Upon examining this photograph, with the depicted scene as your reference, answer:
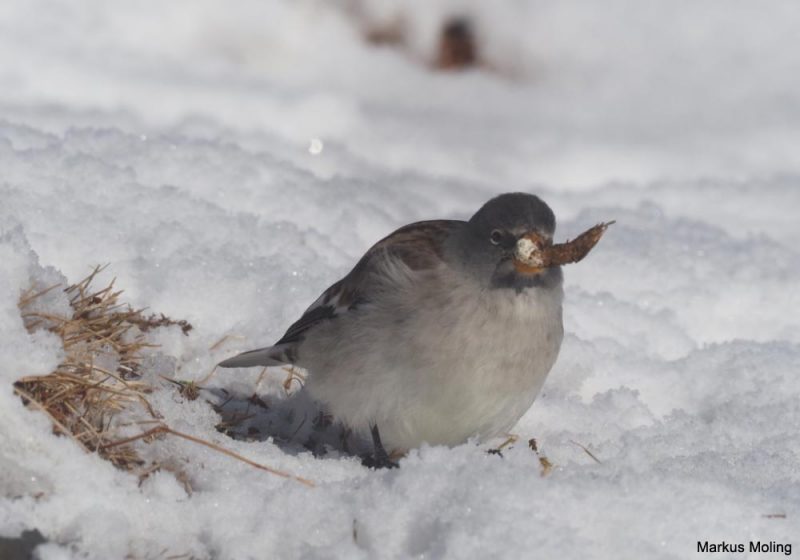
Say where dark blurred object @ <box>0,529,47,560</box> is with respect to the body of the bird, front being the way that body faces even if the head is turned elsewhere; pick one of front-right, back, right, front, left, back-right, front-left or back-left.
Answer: right

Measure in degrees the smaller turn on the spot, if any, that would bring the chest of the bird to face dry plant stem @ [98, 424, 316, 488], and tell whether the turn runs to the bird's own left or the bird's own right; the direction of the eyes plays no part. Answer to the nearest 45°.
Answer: approximately 90° to the bird's own right

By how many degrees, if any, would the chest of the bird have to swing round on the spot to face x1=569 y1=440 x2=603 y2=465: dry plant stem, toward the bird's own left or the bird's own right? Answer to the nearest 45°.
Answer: approximately 45° to the bird's own left

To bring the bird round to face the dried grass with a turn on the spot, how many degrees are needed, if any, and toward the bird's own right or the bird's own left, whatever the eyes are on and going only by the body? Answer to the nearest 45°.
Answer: approximately 90° to the bird's own right

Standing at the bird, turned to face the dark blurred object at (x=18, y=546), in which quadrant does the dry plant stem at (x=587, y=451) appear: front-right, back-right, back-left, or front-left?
back-left

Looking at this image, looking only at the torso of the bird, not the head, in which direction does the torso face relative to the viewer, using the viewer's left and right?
facing the viewer and to the right of the viewer
